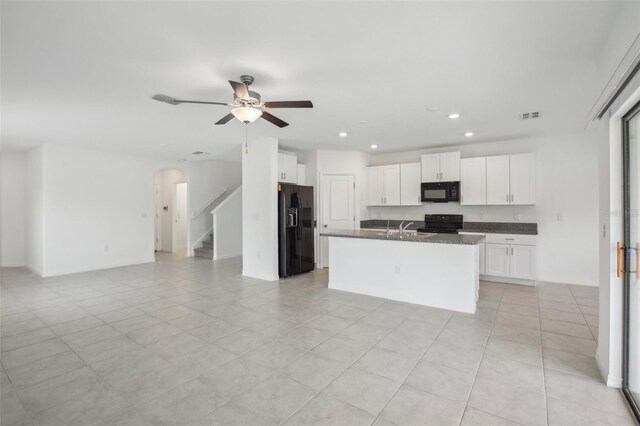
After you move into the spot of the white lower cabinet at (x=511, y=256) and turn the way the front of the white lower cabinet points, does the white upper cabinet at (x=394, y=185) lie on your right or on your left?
on your right

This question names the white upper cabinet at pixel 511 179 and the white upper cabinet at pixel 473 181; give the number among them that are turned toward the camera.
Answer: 2

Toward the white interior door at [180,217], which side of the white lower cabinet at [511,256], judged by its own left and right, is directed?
right

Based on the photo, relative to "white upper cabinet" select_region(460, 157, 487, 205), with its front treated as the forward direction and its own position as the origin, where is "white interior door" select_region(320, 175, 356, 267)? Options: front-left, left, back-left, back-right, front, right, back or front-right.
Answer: right

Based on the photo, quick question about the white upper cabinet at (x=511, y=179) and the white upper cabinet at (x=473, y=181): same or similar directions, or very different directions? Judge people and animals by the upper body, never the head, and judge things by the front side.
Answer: same or similar directions

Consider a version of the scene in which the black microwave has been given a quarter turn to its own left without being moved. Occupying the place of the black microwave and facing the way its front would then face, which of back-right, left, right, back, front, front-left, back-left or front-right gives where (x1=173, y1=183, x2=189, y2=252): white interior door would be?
back

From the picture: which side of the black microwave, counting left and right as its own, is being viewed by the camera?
front

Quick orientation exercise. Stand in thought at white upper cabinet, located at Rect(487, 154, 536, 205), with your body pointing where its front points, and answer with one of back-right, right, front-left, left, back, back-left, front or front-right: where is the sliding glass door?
front

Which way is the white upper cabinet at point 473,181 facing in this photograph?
toward the camera

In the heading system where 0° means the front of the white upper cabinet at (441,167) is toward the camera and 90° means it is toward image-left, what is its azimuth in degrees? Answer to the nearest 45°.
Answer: approximately 0°

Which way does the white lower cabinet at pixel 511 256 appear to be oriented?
toward the camera

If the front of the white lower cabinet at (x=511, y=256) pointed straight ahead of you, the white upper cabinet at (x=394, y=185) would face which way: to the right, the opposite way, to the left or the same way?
the same way

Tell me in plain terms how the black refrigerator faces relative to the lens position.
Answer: facing the viewer and to the right of the viewer

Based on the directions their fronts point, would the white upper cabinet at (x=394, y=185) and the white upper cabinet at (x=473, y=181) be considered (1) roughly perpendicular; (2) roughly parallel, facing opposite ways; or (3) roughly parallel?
roughly parallel

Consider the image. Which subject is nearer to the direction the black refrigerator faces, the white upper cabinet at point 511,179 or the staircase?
the white upper cabinet

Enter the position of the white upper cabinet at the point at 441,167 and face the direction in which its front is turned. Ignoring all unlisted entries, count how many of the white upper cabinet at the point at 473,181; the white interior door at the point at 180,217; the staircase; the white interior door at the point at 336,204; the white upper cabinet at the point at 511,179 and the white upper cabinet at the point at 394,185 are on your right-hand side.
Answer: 4
